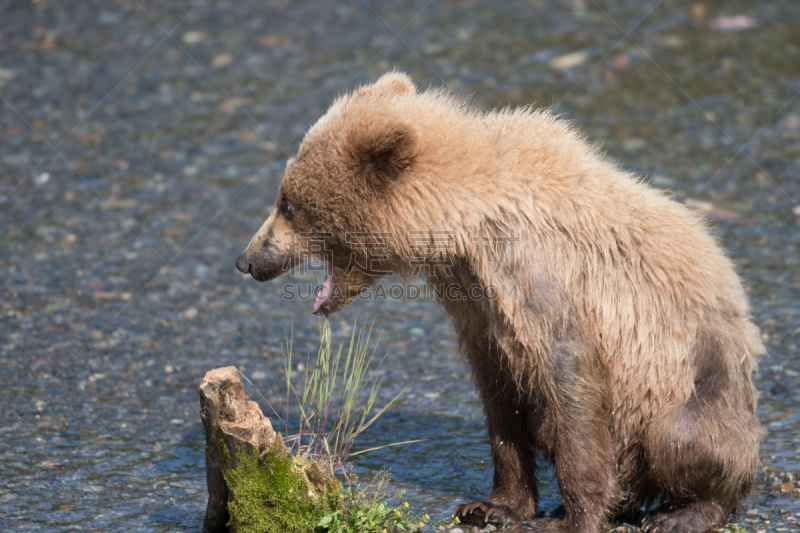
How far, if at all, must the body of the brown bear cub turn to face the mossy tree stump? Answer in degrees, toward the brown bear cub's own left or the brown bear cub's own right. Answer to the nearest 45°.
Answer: approximately 45° to the brown bear cub's own left

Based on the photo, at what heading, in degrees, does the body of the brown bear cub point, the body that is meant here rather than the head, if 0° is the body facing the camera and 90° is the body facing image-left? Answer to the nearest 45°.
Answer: approximately 90°
